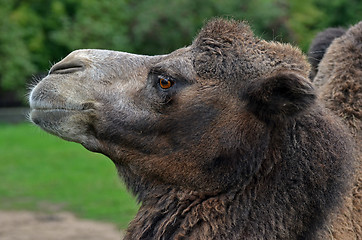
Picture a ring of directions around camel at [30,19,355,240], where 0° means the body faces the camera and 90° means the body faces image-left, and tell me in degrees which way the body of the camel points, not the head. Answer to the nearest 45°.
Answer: approximately 90°
